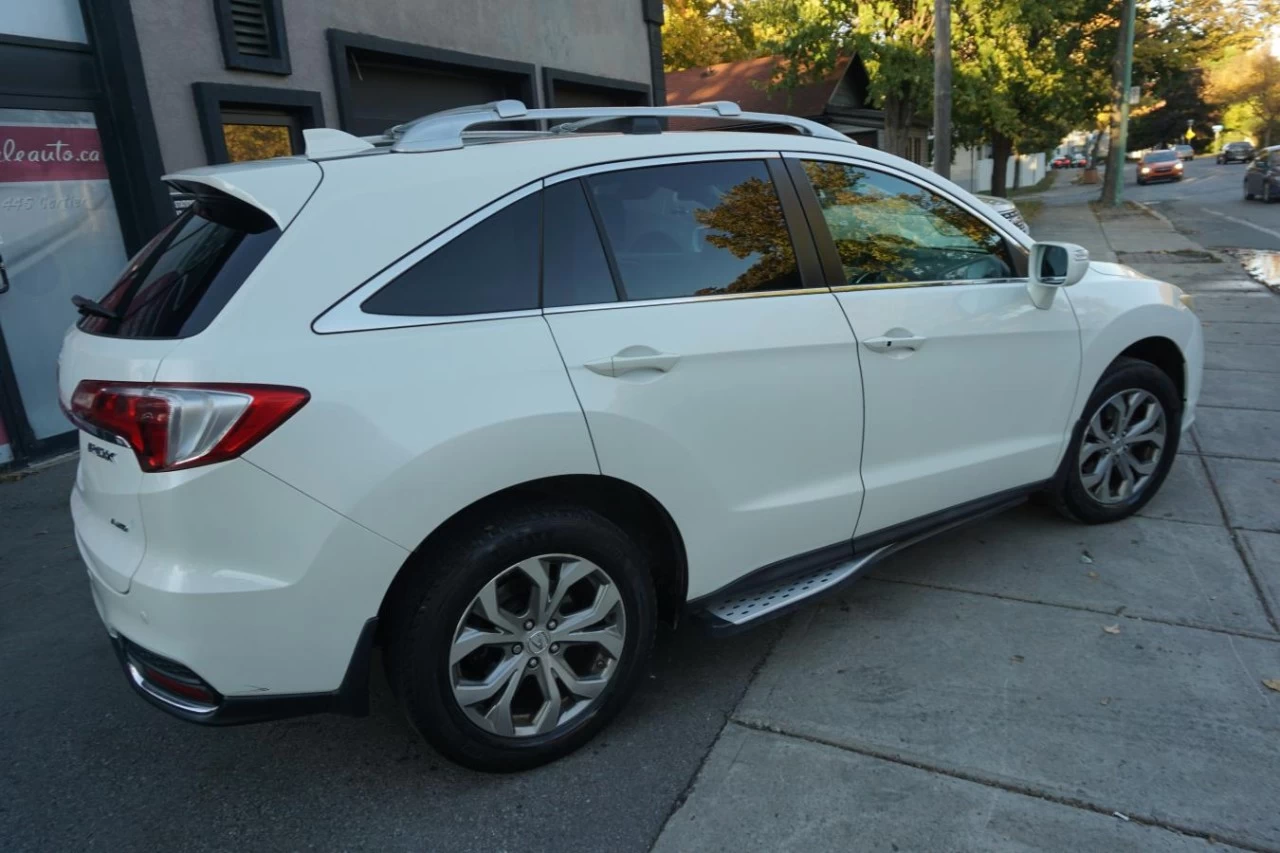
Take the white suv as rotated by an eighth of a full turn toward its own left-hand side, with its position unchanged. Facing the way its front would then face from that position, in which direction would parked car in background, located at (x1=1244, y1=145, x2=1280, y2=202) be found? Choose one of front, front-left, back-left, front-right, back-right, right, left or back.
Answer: front-right

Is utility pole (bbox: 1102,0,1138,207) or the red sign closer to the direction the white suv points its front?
the utility pole

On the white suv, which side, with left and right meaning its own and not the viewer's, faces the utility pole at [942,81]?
front

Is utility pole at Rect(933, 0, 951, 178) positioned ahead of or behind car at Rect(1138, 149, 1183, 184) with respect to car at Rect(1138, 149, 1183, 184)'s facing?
ahead

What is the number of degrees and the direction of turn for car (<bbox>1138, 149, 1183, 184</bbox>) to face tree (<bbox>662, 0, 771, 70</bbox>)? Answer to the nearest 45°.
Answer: approximately 45° to its right

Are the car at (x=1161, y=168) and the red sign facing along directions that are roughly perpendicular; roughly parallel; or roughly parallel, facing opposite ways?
roughly perpendicular

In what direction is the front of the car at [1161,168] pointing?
toward the camera

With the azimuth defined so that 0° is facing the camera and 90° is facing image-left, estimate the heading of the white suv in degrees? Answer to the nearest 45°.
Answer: approximately 225°

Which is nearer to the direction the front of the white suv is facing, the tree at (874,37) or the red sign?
the tree

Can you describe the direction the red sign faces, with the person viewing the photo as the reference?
facing the viewer and to the right of the viewer

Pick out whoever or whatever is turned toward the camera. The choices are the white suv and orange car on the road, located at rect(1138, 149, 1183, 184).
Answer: the orange car on the road

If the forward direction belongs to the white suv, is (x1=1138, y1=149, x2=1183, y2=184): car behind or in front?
in front

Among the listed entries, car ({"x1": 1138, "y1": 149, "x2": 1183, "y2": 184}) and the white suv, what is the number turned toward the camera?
1

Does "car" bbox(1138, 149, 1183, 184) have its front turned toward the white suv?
yes

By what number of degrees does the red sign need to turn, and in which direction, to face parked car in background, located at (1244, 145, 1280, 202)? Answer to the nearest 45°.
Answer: approximately 45° to its left
